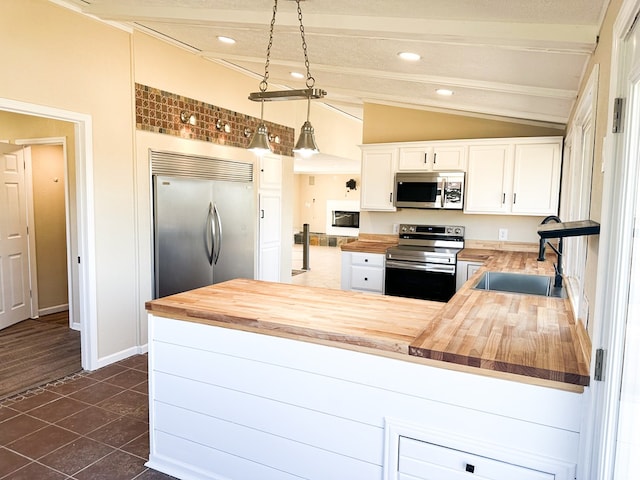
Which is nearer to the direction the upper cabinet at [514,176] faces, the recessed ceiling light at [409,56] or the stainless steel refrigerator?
the recessed ceiling light

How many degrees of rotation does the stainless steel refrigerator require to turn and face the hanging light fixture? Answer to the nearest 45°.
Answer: approximately 45° to its right

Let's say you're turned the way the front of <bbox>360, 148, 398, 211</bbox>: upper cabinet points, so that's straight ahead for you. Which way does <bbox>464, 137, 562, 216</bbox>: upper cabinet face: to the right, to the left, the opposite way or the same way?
the same way

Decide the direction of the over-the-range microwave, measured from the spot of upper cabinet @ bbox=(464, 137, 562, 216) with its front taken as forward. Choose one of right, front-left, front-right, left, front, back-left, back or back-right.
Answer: right

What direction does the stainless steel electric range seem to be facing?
toward the camera

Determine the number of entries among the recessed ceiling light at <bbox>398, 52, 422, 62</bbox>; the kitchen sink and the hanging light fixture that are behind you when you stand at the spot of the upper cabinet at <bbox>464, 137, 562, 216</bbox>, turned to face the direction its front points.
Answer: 0

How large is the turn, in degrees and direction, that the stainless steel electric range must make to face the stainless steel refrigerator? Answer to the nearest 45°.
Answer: approximately 90° to its right

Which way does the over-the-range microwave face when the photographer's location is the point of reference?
facing the viewer

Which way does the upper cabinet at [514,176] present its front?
toward the camera

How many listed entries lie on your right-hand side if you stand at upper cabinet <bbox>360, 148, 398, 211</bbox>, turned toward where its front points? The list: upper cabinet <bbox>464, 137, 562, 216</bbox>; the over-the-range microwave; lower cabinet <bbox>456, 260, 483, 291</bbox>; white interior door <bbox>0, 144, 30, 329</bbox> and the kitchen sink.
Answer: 1

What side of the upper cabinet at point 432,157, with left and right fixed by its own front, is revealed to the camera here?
front

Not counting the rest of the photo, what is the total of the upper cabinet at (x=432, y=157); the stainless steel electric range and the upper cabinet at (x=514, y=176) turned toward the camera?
3

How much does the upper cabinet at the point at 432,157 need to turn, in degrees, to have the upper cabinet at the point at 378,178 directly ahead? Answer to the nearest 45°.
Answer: approximately 90° to its right

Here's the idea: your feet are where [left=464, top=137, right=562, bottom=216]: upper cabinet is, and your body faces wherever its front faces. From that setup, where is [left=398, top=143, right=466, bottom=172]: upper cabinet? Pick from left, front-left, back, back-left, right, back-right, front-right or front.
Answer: right
